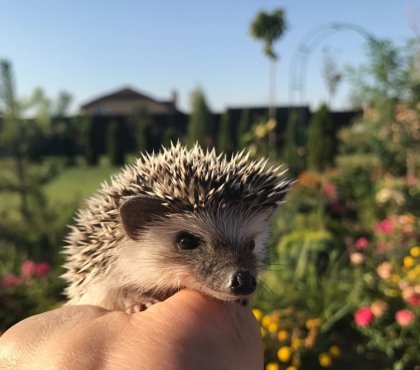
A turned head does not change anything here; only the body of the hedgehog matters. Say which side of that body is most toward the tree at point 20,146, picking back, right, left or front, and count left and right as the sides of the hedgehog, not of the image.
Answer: back

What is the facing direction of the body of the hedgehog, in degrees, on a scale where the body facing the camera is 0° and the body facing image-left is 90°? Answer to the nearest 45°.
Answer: approximately 315°

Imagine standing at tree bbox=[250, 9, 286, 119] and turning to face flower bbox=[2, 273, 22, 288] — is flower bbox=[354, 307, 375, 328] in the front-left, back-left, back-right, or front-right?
front-left

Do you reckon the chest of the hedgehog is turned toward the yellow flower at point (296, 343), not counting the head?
no

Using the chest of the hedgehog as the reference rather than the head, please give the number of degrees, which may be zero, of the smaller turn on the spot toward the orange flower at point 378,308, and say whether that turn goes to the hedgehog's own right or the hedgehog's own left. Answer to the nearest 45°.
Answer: approximately 90° to the hedgehog's own left

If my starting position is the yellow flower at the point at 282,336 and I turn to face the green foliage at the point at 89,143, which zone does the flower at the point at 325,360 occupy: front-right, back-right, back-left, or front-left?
back-right

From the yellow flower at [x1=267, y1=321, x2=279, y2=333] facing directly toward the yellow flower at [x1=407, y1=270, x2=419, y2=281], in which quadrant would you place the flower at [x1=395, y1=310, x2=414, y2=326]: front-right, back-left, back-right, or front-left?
front-right

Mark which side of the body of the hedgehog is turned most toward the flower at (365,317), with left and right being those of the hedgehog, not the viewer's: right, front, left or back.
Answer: left

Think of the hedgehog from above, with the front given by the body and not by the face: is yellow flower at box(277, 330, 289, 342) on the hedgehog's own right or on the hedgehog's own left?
on the hedgehog's own left

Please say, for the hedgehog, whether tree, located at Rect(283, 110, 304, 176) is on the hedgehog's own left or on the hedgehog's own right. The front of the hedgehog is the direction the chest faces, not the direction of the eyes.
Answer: on the hedgehog's own left

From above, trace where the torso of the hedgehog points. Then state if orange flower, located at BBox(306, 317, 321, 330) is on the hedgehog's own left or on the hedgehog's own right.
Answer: on the hedgehog's own left
